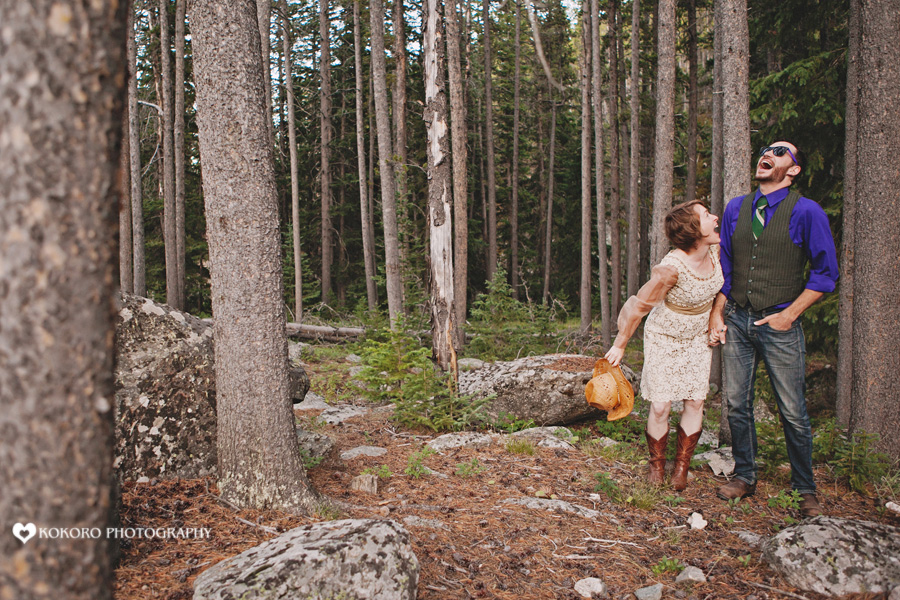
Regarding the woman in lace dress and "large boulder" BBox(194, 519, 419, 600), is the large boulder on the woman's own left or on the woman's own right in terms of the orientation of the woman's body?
on the woman's own right

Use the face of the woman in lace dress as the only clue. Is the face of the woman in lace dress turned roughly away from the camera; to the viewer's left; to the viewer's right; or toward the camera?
to the viewer's right

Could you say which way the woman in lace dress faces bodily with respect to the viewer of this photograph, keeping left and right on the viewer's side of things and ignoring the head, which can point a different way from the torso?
facing the viewer and to the right of the viewer

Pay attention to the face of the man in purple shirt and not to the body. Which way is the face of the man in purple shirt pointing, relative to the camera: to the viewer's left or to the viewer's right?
to the viewer's left

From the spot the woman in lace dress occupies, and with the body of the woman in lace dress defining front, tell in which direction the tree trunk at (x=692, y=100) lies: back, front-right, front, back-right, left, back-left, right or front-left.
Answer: back-left

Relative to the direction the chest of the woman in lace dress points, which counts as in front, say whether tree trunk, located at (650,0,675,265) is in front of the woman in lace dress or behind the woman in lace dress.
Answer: behind

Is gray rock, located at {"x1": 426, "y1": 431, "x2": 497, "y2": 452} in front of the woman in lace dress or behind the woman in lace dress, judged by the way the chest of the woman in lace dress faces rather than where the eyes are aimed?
behind

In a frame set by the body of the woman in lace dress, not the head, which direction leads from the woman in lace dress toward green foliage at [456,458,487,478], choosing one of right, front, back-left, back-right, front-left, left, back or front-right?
back-right

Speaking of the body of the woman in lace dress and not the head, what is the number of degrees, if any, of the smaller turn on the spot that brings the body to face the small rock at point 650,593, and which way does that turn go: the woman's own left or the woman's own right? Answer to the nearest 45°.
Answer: approximately 45° to the woman's own right
